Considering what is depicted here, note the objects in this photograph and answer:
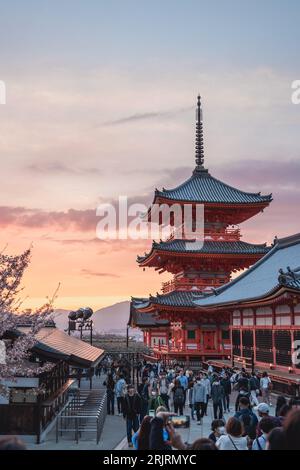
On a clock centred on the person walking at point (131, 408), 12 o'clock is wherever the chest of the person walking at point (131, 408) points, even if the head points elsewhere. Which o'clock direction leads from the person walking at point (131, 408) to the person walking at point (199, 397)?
the person walking at point (199, 397) is roughly at 7 o'clock from the person walking at point (131, 408).

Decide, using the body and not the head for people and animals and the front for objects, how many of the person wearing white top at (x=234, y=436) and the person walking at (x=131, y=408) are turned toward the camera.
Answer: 1

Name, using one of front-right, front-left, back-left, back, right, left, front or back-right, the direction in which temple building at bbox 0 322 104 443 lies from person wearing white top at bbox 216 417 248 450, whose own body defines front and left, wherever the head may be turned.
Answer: front-left

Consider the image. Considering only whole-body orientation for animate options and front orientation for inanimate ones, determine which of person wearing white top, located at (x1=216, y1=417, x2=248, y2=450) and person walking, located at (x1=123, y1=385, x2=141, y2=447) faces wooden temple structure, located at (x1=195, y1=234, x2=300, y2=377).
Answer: person wearing white top, located at (x1=216, y1=417, x2=248, y2=450)

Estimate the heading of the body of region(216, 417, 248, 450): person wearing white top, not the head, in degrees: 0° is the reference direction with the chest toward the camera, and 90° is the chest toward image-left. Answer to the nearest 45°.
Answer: approximately 180°

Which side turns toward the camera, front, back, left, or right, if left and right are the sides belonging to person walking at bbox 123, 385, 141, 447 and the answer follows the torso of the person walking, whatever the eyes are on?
front

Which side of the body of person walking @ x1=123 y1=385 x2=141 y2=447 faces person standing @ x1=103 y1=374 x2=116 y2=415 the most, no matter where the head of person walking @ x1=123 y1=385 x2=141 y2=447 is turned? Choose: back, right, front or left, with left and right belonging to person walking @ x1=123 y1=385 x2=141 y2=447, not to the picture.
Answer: back

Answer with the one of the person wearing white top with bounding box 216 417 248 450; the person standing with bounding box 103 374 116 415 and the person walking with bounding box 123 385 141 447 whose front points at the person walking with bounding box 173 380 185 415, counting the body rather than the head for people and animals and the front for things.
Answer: the person wearing white top with bounding box 216 417 248 450

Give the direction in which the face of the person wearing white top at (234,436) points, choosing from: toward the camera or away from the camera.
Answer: away from the camera

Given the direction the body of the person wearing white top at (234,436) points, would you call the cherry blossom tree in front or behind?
in front

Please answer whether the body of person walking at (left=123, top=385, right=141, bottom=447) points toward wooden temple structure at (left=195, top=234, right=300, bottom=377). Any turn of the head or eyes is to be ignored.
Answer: no
